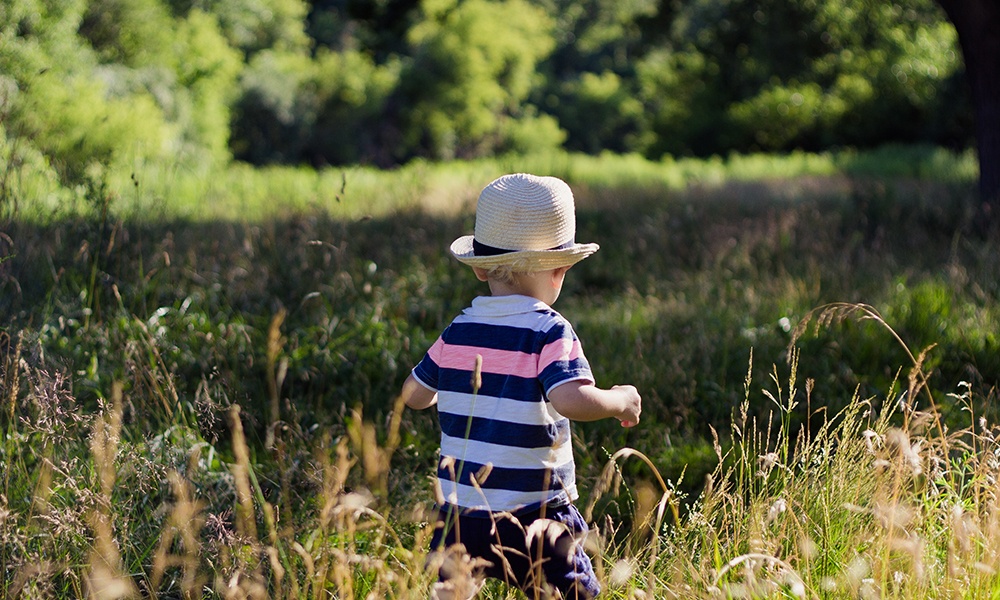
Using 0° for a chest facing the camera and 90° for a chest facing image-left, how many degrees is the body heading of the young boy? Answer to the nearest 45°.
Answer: approximately 225°

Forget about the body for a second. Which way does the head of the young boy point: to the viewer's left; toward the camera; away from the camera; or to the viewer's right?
away from the camera
